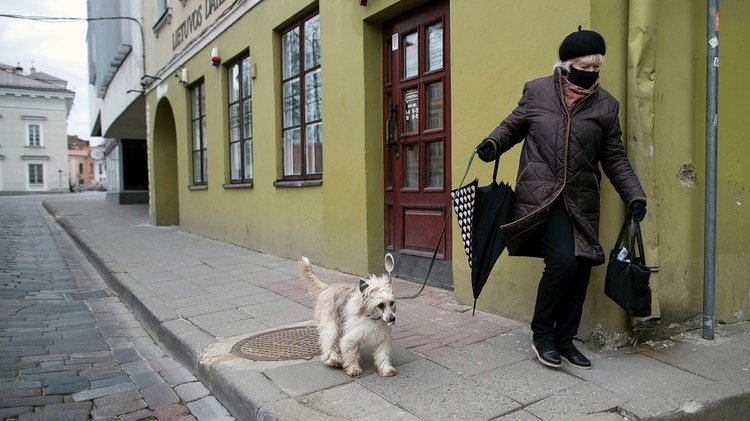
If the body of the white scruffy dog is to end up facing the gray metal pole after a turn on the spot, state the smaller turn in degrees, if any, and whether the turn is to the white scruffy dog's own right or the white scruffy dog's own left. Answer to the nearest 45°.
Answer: approximately 45° to the white scruffy dog's own left

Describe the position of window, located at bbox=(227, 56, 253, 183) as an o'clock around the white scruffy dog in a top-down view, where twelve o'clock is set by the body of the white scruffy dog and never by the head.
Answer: The window is roughly at 7 o'clock from the white scruffy dog.

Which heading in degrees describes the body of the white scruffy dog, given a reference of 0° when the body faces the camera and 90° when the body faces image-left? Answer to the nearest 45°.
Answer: approximately 315°

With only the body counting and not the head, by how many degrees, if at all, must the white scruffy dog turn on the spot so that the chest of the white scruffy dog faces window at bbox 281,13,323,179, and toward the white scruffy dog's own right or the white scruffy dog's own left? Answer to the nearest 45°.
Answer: approximately 135° to the white scruffy dog's own left

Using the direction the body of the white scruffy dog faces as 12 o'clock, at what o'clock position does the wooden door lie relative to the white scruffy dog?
The wooden door is roughly at 8 o'clock from the white scruffy dog.

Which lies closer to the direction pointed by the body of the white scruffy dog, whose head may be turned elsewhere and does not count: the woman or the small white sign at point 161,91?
the woman

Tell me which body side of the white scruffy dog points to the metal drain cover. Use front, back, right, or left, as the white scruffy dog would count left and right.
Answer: back

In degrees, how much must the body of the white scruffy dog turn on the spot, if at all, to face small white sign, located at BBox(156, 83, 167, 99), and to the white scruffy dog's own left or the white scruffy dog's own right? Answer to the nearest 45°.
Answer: approximately 180°
